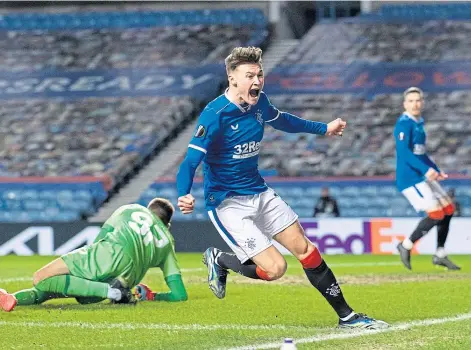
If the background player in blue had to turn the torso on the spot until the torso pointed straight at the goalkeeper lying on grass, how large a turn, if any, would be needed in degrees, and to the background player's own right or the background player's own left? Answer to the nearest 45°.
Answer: approximately 90° to the background player's own right
